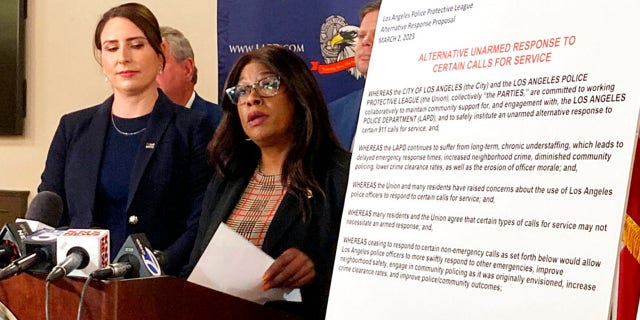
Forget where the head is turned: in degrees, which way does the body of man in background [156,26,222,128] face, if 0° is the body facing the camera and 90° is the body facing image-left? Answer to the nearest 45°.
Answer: approximately 45°

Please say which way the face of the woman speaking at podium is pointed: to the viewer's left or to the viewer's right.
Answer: to the viewer's left

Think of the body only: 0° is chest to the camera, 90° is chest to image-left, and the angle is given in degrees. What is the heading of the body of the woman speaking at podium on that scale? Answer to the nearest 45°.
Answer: approximately 45°

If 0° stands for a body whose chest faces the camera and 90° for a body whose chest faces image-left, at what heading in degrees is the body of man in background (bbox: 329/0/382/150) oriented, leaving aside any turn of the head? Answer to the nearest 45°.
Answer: approximately 45°
